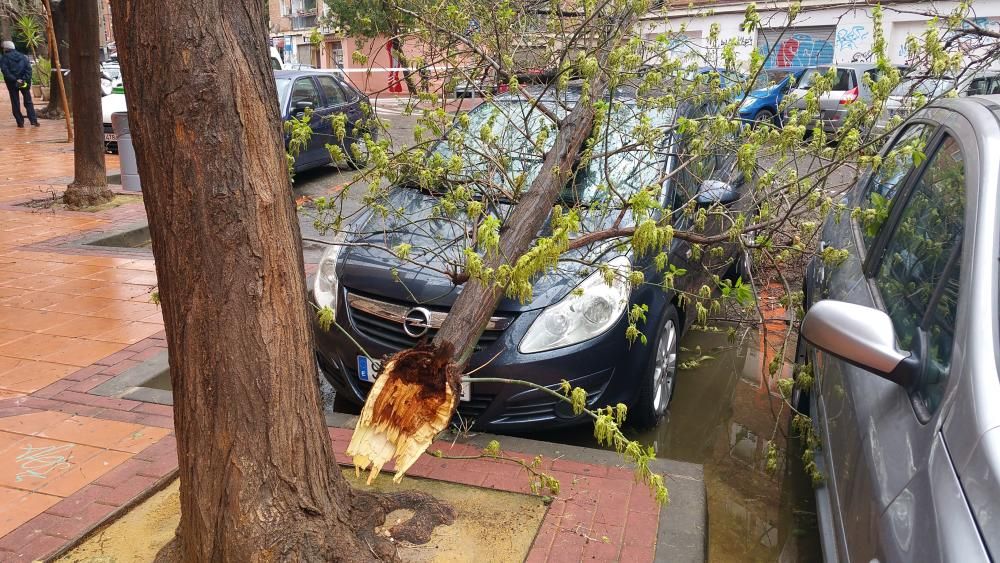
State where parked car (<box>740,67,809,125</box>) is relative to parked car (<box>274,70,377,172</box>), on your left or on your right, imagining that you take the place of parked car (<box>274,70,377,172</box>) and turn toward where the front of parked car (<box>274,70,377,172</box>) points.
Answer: on your left

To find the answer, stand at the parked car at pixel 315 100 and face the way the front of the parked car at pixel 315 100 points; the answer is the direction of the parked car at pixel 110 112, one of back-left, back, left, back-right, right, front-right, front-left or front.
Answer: right

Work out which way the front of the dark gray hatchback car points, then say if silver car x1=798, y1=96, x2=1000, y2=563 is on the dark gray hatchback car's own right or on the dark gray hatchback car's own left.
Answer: on the dark gray hatchback car's own left

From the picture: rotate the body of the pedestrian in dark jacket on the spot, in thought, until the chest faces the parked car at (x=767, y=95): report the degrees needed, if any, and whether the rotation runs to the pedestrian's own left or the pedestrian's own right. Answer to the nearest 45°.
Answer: approximately 90° to the pedestrian's own right

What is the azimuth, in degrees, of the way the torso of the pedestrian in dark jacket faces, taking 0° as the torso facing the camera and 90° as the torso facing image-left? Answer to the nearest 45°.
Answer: approximately 180°

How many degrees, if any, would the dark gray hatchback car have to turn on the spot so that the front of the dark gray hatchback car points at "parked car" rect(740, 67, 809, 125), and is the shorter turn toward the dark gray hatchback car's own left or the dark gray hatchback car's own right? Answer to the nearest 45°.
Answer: approximately 180°

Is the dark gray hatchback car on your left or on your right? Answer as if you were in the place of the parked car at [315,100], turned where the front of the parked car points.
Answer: on your left

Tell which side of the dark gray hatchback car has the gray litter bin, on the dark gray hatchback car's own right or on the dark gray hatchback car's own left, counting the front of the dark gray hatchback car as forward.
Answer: on the dark gray hatchback car's own right

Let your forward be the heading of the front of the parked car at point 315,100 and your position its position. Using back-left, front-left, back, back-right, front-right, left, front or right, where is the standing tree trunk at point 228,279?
front-left
